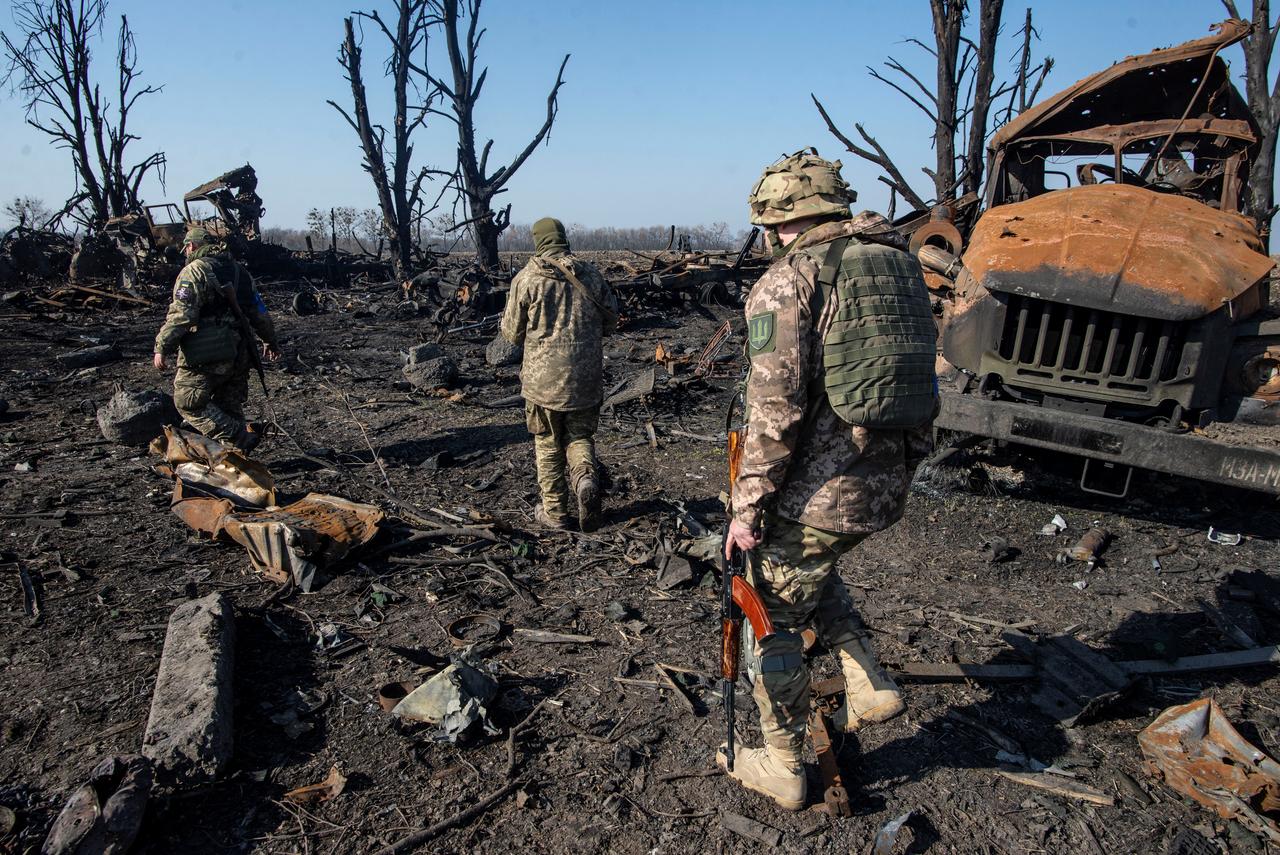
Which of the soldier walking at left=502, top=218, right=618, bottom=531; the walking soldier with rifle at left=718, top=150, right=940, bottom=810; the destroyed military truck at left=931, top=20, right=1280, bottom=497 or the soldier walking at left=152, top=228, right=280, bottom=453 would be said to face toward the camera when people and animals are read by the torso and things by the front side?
the destroyed military truck

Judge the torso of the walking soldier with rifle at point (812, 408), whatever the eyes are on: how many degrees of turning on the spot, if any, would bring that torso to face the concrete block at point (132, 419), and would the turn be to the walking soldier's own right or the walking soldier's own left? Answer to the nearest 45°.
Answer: approximately 45° to the walking soldier's own left

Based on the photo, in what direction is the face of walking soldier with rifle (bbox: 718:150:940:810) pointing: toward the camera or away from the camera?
away from the camera

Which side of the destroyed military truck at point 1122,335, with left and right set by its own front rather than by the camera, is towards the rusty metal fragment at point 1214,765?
front

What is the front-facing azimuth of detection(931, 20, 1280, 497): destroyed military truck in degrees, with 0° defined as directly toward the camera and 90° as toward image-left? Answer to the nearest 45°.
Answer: approximately 0°

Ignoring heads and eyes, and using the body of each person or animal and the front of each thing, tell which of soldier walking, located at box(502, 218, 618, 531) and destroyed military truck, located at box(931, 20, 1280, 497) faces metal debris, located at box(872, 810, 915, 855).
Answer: the destroyed military truck

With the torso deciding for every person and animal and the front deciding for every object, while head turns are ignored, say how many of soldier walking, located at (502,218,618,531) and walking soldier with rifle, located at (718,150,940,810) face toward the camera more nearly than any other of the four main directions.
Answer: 0

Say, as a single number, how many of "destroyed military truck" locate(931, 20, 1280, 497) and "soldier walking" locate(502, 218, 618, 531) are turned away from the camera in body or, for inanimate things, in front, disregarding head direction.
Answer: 1

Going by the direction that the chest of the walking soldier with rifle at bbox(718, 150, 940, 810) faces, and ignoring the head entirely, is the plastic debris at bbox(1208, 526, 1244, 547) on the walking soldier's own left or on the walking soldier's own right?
on the walking soldier's own right

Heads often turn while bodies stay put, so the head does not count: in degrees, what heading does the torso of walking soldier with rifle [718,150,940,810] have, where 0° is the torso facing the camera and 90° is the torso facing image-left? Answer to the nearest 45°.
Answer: approximately 135°

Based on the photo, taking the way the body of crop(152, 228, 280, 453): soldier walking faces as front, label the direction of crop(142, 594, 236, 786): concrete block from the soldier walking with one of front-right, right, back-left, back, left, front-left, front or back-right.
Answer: back-left

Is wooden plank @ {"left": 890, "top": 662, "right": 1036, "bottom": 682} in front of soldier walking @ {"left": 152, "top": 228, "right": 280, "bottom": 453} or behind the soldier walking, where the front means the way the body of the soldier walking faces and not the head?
behind

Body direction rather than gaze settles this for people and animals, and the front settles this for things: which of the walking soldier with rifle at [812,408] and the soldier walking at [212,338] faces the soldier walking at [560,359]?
the walking soldier with rifle
